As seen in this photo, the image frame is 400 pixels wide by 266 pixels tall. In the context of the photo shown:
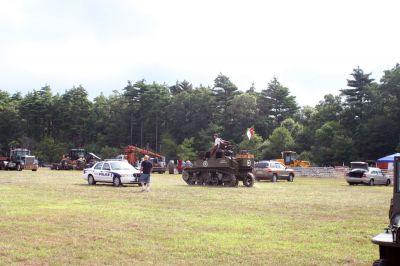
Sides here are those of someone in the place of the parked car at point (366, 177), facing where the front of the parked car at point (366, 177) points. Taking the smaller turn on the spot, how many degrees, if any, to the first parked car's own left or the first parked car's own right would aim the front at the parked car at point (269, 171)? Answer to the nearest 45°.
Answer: approximately 135° to the first parked car's own left

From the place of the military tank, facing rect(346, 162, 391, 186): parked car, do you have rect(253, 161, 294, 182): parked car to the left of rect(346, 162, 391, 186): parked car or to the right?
left

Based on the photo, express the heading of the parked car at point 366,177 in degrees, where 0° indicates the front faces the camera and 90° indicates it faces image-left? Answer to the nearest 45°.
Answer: approximately 225°
